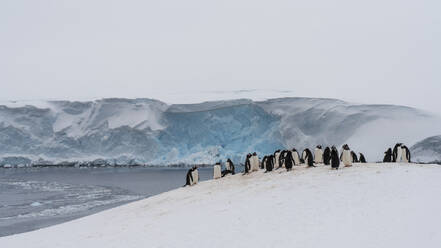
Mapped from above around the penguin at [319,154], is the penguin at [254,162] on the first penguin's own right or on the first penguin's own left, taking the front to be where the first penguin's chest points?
on the first penguin's own right

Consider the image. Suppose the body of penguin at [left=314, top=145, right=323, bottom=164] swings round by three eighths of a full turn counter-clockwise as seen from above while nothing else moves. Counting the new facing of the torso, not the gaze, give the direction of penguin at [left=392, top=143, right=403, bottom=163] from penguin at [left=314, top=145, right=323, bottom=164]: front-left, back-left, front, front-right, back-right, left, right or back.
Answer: front-right

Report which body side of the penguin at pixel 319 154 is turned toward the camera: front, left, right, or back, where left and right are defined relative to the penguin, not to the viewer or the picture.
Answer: front
